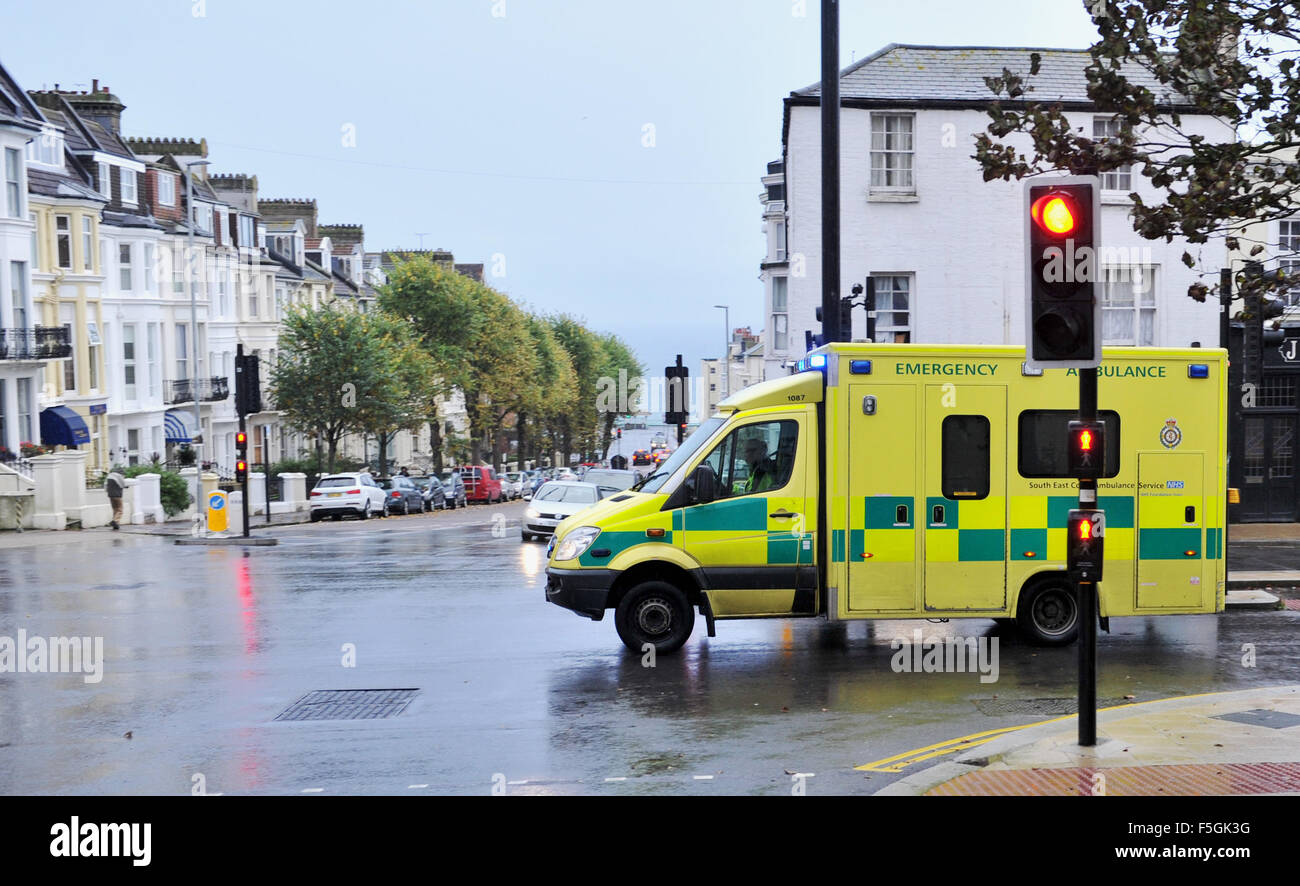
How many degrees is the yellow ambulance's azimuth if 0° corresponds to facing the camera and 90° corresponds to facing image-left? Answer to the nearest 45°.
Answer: approximately 90°

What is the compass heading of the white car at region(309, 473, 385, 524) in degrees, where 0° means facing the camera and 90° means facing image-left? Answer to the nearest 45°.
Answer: approximately 225°

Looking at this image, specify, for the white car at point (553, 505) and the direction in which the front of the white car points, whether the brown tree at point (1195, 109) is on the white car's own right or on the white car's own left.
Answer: on the white car's own left

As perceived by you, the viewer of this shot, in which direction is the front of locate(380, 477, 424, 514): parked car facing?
facing away from the viewer and to the right of the viewer

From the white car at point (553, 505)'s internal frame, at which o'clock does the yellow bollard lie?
The yellow bollard is roughly at 2 o'clock from the white car.

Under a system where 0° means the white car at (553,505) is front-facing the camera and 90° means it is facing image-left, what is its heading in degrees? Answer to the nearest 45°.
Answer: approximately 45°
